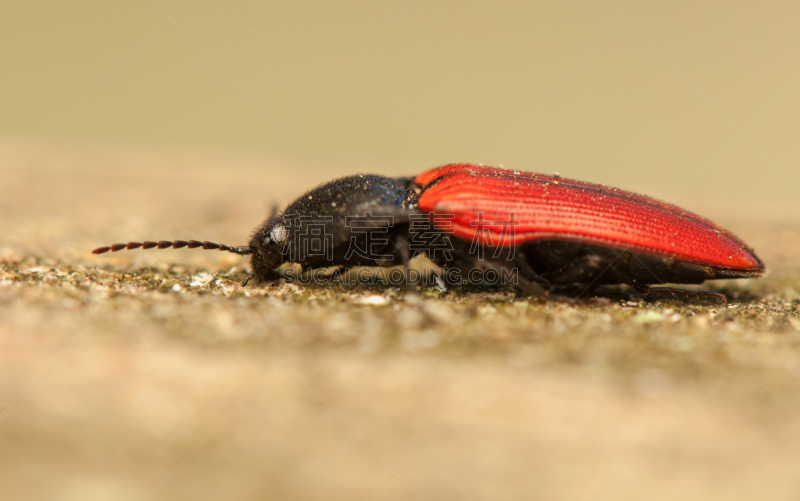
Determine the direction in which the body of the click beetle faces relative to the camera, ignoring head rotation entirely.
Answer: to the viewer's left
